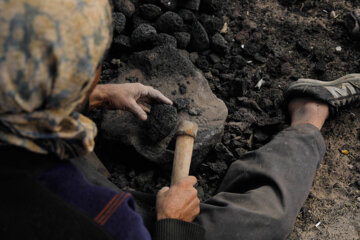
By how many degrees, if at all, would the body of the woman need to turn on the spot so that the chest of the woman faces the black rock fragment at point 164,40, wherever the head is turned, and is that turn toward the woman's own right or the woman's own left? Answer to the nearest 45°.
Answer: approximately 45° to the woman's own left

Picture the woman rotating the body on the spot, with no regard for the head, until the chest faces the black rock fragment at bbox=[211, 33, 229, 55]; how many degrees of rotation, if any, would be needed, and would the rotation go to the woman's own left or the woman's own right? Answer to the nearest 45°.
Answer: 0° — they already face it

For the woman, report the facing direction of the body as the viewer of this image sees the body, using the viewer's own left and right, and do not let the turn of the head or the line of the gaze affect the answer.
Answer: facing away from the viewer and to the right of the viewer

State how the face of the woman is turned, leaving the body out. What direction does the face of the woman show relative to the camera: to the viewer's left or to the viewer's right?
to the viewer's right

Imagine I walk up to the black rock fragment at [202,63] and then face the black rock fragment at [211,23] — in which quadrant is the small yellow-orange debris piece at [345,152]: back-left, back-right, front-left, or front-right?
back-right

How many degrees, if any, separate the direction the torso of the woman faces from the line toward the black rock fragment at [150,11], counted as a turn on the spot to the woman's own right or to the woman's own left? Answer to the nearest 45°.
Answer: approximately 45° to the woman's own left
